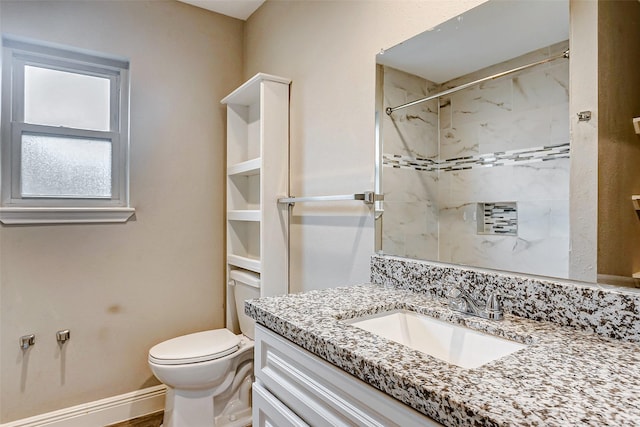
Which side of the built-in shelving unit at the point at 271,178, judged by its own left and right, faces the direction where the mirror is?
left

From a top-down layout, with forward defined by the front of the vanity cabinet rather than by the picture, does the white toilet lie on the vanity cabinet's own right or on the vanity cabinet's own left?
on the vanity cabinet's own right

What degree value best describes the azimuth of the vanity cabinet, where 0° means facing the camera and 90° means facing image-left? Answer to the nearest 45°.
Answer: approximately 45°

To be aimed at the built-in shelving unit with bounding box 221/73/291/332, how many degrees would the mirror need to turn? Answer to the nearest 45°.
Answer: approximately 90° to its right

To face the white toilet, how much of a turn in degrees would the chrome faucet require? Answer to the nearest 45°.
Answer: approximately 45° to its right

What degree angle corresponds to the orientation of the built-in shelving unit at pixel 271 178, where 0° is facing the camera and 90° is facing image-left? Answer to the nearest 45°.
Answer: approximately 45°

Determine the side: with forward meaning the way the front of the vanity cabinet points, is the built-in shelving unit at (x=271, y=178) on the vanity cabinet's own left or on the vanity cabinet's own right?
on the vanity cabinet's own right

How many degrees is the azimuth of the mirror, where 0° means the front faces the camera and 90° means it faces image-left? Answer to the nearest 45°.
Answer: approximately 45°
